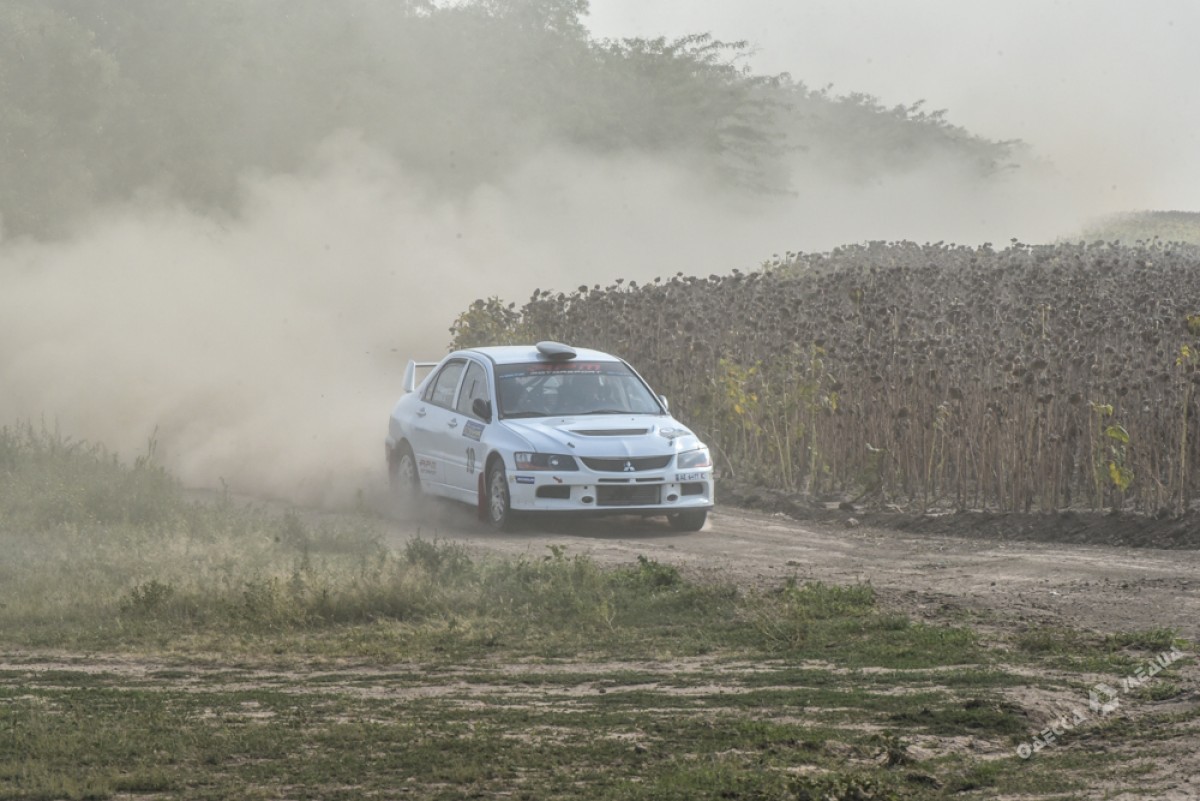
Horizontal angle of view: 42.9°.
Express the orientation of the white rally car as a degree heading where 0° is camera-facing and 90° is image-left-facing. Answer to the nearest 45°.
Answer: approximately 315°
